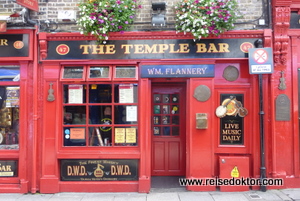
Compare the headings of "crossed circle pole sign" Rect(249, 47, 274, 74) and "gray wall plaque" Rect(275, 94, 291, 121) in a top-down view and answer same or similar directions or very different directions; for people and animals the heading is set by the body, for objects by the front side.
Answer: same or similar directions

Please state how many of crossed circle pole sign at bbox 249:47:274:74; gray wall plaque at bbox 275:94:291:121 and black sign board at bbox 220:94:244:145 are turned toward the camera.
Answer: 3

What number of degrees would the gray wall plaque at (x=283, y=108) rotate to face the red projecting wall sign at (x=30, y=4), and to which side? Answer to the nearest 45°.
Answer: approximately 45° to its right

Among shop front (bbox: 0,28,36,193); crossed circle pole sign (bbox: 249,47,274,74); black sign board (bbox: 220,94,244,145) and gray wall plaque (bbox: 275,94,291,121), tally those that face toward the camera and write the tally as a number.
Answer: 4

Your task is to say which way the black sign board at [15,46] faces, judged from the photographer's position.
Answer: facing the viewer

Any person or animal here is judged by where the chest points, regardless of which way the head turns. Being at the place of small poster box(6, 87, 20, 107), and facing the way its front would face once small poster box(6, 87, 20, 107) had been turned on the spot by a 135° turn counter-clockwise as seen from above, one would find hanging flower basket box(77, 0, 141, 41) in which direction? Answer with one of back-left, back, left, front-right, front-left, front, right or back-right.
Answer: right

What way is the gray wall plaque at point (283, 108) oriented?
toward the camera

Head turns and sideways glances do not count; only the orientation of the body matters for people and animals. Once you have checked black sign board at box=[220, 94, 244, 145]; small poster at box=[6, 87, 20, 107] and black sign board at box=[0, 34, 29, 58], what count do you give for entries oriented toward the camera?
3

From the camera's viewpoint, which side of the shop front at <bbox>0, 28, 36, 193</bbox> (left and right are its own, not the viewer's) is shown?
front
